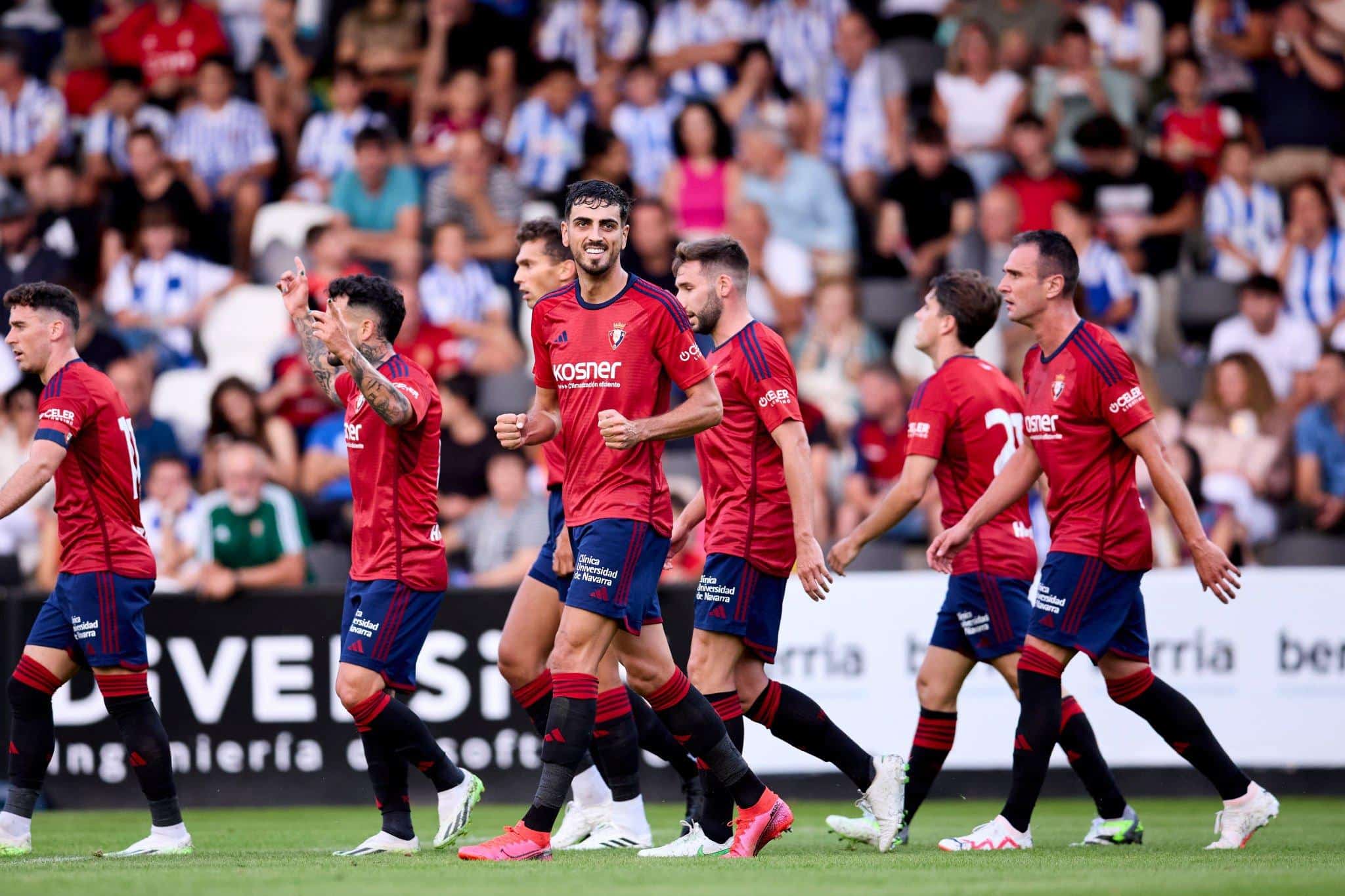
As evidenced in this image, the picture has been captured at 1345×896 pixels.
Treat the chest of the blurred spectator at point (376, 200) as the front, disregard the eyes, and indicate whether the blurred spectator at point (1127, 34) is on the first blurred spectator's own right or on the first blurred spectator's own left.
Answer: on the first blurred spectator's own left

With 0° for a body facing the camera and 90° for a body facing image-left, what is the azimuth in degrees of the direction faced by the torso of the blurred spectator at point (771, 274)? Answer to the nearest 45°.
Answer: approximately 45°

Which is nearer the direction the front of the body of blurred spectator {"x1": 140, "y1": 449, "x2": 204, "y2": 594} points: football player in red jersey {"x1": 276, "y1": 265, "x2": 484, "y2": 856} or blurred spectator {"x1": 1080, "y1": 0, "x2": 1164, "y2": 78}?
the football player in red jersey

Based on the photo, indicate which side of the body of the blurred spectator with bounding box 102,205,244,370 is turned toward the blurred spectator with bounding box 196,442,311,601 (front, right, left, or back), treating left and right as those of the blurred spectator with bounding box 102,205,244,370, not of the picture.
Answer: front

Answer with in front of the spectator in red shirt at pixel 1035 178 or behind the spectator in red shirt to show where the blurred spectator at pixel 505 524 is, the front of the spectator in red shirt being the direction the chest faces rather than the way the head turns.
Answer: in front

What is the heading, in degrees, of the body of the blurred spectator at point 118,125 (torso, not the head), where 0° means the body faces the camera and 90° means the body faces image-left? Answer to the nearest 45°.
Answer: approximately 0°

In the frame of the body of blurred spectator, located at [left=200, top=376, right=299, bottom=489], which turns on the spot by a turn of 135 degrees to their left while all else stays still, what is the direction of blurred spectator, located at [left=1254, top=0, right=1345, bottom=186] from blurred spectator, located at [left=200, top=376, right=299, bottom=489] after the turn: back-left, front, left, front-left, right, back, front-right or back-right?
front-right

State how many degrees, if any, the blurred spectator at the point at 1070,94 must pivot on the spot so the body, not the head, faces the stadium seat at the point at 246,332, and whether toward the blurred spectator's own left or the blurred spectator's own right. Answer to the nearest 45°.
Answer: approximately 45° to the blurred spectator's own right

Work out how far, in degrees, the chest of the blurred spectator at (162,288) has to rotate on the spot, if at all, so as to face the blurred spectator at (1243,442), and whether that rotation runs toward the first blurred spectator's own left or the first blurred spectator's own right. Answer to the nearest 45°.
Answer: approximately 45° to the first blurred spectator's own left

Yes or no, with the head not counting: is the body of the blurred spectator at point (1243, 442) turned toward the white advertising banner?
yes

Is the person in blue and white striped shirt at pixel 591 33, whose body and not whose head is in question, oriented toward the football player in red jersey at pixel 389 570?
yes

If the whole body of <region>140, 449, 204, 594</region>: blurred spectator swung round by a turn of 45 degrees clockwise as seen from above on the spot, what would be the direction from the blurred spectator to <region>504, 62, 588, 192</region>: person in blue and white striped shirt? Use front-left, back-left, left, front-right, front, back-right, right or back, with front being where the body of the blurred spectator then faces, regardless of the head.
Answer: back
